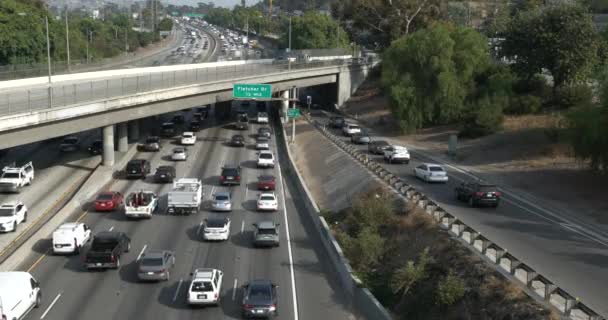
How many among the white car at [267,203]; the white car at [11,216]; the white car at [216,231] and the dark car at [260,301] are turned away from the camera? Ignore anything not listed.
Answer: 3

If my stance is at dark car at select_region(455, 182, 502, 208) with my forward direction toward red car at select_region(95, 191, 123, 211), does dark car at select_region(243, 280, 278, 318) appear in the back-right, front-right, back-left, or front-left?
front-left

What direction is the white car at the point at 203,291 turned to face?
away from the camera

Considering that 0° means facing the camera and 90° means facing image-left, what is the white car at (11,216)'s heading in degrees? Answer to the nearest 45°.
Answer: approximately 45°

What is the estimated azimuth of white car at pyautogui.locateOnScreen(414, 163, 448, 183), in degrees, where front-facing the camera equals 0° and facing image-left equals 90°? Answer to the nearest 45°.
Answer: approximately 135°

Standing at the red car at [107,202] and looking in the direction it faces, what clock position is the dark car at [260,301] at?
The dark car is roughly at 4 o'clock from the red car.

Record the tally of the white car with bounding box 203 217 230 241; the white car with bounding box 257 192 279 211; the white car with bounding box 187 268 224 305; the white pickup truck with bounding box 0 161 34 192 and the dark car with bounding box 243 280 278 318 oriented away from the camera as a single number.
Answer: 4

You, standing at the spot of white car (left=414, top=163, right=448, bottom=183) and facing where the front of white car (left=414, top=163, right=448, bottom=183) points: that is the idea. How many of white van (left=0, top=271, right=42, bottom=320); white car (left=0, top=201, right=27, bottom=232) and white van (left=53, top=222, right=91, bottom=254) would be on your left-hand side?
3

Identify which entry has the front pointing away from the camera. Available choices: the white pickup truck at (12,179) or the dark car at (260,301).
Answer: the dark car

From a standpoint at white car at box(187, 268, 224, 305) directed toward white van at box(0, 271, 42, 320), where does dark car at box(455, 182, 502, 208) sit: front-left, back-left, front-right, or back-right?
back-right

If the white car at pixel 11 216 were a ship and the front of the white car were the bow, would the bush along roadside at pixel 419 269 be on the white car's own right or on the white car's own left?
on the white car's own left
